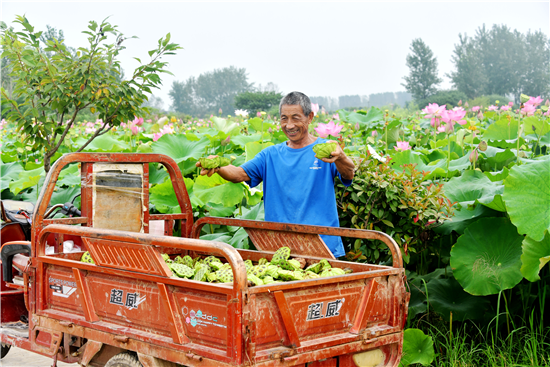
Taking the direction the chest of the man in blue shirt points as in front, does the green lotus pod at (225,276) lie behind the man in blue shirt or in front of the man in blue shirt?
in front

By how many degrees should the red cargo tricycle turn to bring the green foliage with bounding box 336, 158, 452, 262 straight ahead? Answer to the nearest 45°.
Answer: approximately 90° to its right

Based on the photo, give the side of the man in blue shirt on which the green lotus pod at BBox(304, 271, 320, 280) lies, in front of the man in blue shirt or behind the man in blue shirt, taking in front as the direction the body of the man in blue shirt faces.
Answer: in front

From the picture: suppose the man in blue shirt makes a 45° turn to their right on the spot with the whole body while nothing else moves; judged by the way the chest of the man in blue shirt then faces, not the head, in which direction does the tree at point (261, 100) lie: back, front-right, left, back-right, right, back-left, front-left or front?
back-right

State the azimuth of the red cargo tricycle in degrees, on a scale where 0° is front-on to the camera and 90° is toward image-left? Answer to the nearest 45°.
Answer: approximately 135°

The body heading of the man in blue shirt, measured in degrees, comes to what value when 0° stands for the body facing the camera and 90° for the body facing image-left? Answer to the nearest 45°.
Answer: approximately 0°

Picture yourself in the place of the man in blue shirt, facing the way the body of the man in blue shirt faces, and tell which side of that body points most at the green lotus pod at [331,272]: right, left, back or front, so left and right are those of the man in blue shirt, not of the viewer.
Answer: front

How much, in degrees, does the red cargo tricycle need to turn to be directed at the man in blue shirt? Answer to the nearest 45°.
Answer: approximately 90° to its right

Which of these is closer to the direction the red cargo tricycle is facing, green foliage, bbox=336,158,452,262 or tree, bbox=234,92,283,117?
the tree

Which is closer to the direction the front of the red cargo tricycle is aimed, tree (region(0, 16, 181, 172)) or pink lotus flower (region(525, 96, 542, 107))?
the tree

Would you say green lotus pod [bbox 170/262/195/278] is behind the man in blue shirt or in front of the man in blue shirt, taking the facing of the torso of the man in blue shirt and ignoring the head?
in front

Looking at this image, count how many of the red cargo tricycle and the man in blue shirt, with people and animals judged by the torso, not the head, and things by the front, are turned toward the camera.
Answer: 1
